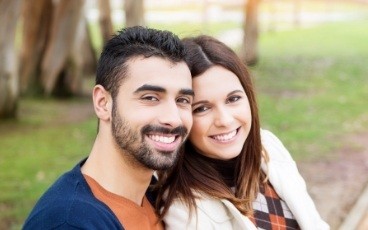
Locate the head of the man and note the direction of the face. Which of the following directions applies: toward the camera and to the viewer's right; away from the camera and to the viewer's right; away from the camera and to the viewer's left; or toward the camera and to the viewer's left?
toward the camera and to the viewer's right

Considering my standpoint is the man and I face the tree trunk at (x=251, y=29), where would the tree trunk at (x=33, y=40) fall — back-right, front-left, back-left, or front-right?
front-left

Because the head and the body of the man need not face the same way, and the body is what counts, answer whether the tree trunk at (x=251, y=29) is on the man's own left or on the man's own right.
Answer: on the man's own left

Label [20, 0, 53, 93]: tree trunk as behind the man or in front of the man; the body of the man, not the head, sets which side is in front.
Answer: behind

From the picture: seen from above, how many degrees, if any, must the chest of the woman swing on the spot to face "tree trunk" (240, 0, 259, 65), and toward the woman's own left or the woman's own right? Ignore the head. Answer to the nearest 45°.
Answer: approximately 180°

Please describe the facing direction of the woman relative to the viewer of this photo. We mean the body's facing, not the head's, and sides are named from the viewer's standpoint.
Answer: facing the viewer

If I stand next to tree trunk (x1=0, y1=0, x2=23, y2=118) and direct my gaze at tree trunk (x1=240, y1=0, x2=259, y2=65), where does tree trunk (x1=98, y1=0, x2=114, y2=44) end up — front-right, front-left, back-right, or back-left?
front-left

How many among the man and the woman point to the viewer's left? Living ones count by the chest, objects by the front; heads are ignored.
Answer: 0

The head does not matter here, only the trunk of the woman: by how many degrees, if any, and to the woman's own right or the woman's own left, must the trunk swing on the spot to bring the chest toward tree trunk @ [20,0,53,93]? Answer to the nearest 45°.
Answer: approximately 135° to the woman's own right

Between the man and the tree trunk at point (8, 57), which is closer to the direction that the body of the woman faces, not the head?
the man

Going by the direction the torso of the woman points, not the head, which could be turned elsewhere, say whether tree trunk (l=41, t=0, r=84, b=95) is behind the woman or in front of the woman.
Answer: behind

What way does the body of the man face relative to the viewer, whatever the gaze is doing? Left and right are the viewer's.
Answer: facing the viewer and to the right of the viewer

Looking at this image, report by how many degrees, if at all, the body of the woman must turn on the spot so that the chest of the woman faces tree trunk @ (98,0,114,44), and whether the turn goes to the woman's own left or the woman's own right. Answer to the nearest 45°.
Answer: approximately 180°
